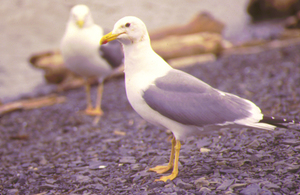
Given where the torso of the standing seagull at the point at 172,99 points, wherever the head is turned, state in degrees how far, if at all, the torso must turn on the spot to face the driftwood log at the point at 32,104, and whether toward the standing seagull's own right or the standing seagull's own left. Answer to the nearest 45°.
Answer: approximately 45° to the standing seagull's own right

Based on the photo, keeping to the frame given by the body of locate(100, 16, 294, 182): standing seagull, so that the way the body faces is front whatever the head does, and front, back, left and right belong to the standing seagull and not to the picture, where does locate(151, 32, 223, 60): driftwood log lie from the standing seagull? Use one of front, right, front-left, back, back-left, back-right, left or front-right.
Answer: right

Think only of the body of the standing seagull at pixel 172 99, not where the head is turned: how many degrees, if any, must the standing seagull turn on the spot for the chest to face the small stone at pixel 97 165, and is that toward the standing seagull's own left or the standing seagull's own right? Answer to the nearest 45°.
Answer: approximately 45° to the standing seagull's own right

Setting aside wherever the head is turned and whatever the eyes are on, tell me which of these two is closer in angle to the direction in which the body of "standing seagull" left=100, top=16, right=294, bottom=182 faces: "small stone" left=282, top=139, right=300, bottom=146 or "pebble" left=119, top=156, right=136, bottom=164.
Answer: the pebble

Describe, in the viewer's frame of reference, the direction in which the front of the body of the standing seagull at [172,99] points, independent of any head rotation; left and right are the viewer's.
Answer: facing to the left of the viewer

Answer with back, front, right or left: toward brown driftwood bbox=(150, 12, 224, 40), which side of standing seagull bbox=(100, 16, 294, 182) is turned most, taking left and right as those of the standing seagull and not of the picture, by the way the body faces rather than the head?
right

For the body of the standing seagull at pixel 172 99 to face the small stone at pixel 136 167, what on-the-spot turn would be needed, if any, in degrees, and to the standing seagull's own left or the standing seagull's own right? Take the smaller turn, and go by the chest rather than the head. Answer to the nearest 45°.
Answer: approximately 45° to the standing seagull's own right

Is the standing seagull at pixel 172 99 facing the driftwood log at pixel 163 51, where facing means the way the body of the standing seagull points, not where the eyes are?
no

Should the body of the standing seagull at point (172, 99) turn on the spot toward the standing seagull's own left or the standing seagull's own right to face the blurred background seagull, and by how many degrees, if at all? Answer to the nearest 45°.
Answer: approximately 45° to the standing seagull's own right

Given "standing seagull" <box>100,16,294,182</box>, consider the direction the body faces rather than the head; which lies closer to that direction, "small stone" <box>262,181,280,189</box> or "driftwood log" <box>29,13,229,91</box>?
the driftwood log
